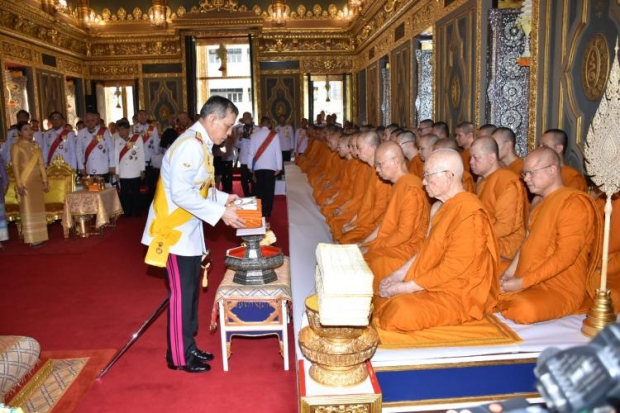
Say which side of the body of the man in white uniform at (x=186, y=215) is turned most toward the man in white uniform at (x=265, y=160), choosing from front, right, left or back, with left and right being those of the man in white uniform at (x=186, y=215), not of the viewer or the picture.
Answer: left

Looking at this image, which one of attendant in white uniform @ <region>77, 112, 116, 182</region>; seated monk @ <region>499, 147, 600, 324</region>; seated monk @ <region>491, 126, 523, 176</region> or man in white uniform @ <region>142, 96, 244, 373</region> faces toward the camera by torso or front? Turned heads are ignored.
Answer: the attendant in white uniform

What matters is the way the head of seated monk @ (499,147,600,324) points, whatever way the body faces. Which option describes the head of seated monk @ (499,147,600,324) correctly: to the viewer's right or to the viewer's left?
to the viewer's left

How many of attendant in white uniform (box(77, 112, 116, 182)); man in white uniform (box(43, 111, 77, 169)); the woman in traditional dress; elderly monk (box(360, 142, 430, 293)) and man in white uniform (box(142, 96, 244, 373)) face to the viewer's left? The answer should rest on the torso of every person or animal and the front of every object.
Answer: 1

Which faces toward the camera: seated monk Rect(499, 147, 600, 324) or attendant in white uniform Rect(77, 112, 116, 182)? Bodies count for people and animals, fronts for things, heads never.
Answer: the attendant in white uniform

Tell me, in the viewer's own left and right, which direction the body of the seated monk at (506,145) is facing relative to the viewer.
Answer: facing to the left of the viewer

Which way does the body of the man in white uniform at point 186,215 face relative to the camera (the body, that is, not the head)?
to the viewer's right

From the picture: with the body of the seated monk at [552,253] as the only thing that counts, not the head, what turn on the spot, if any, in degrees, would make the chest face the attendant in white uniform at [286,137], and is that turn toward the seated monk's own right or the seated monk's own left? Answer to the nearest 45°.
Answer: approximately 45° to the seated monk's own right

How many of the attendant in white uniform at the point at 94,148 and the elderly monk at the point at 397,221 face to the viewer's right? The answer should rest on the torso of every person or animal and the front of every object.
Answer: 0

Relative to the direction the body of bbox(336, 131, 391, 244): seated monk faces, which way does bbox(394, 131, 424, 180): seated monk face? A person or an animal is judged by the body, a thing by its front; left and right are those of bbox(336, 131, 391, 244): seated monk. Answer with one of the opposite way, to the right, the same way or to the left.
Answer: the same way

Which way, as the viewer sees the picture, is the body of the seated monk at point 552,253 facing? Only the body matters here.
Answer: to the viewer's left

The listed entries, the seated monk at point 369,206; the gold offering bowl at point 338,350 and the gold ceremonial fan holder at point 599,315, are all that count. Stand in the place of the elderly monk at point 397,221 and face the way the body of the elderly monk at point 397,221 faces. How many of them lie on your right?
1

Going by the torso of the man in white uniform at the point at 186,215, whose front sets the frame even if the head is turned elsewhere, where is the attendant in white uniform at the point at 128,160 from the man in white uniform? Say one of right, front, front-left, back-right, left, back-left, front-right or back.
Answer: left

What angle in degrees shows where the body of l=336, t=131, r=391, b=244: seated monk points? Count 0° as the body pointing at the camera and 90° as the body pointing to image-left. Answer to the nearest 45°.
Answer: approximately 90°

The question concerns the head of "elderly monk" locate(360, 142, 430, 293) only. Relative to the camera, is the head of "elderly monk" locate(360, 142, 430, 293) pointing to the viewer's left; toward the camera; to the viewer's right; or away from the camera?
to the viewer's left

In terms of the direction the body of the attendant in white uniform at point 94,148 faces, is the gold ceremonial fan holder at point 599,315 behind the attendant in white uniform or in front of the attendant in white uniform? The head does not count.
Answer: in front

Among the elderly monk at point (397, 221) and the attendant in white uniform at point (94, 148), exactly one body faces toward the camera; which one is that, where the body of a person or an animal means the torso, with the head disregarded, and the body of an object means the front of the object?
the attendant in white uniform

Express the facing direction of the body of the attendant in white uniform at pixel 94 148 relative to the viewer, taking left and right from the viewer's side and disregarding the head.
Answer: facing the viewer

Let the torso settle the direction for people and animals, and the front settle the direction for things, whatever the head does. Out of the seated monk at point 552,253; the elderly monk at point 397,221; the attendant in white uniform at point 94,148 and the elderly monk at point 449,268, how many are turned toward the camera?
1

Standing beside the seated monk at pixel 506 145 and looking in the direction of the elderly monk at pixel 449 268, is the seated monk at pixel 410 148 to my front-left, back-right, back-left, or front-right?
back-right
